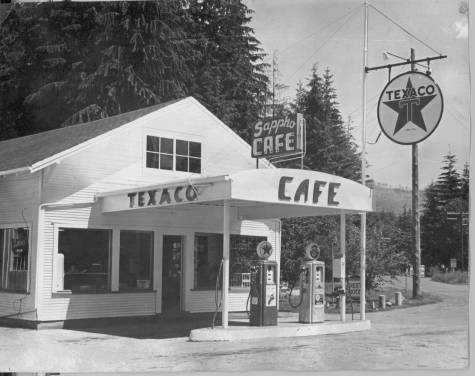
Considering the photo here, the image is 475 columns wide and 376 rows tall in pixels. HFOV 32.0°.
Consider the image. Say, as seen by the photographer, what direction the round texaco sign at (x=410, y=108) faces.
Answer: facing the viewer and to the left of the viewer

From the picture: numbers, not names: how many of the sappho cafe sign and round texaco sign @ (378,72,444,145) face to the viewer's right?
0

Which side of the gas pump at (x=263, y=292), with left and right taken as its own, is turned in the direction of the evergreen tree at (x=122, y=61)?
back

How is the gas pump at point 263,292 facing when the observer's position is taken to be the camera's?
facing the viewer and to the right of the viewer

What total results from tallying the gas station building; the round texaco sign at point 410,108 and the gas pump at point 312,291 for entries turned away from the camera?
0

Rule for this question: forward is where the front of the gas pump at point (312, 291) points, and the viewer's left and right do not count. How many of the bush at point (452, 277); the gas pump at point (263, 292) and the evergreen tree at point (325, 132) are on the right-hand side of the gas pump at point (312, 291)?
1

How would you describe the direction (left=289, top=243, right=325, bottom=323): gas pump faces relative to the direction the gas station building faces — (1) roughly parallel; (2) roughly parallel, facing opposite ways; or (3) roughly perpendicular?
roughly parallel

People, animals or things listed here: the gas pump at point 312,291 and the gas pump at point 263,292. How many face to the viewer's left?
0

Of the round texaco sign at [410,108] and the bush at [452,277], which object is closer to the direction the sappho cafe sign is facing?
the round texaco sign
